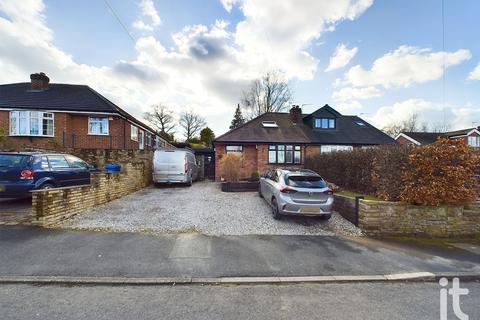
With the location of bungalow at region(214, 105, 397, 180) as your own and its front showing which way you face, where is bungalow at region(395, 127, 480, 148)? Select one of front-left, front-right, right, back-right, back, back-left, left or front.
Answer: back-left

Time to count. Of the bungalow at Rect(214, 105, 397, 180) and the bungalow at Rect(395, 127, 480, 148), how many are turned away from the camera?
0

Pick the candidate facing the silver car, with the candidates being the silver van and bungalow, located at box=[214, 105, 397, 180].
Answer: the bungalow

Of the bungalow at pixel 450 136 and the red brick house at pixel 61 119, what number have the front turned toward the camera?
2

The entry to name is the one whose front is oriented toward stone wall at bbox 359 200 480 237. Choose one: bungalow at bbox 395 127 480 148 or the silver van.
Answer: the bungalow

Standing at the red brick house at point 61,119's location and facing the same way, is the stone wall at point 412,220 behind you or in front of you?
in front

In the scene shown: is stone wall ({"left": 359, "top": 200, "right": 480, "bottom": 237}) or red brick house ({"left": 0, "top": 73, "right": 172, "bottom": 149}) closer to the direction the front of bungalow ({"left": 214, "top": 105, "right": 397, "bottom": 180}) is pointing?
the stone wall

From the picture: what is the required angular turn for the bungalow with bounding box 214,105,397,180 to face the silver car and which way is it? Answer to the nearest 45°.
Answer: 0° — it already faces it

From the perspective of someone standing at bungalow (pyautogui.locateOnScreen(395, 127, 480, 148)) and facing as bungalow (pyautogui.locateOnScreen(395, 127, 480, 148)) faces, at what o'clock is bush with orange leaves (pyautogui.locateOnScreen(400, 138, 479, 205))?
The bush with orange leaves is roughly at 12 o'clock from the bungalow.

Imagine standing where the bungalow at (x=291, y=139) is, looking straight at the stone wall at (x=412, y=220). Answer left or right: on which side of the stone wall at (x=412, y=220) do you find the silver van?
right
